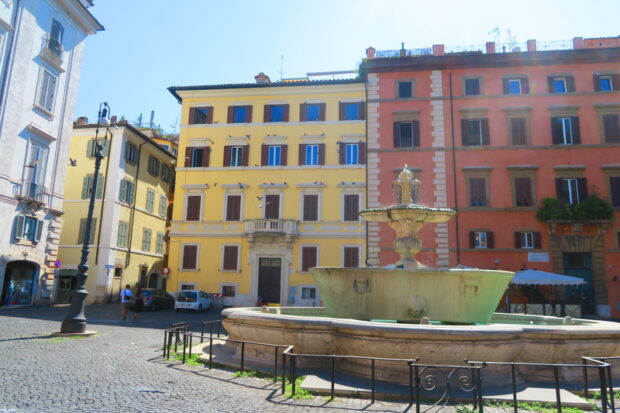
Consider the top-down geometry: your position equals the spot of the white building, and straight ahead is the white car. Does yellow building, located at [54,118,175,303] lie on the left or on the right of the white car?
left

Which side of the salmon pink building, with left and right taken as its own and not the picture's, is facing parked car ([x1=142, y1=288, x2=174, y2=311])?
right

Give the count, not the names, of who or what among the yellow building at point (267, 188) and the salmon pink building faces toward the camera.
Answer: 2

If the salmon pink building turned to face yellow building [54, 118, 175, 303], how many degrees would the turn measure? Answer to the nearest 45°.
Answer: approximately 90° to its right

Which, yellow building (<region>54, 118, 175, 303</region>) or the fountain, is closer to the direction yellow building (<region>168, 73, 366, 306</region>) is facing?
the fountain

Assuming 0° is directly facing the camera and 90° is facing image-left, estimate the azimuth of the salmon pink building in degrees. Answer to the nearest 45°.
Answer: approximately 0°

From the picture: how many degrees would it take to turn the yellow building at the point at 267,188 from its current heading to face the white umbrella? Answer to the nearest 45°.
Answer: approximately 45° to its left

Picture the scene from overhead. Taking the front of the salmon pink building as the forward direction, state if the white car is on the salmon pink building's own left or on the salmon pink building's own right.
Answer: on the salmon pink building's own right

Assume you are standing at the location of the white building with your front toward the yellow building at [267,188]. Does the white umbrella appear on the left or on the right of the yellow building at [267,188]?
right

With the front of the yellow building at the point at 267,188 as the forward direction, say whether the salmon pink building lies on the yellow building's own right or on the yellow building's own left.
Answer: on the yellow building's own left

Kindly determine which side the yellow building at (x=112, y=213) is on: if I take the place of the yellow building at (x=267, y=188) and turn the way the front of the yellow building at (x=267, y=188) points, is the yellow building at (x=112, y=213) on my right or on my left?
on my right
